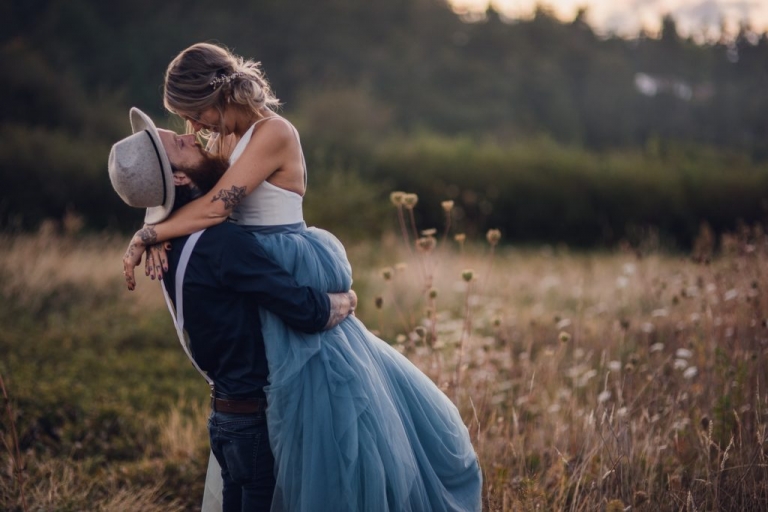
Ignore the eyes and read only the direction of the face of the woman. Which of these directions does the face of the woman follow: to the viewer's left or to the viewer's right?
to the viewer's left

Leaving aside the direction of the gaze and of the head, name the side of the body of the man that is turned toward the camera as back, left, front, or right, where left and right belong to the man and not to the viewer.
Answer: right

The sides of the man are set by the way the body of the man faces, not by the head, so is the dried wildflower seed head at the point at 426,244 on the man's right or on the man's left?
on the man's left

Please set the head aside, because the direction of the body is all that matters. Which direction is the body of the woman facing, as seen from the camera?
to the viewer's left

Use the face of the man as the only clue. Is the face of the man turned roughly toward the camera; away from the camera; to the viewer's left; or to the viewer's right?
to the viewer's right
